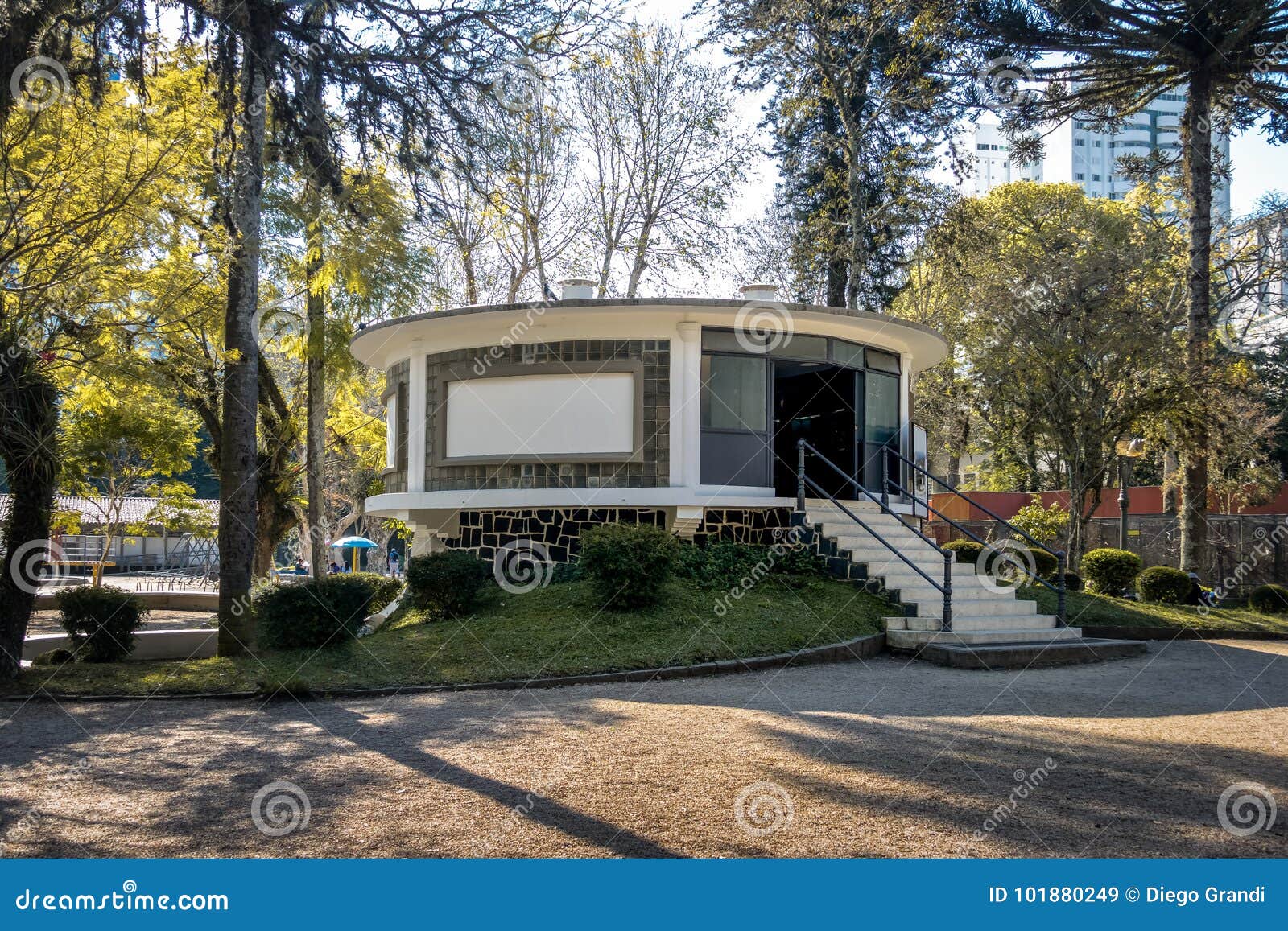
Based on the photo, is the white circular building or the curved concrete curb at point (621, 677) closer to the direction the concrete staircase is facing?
the curved concrete curb

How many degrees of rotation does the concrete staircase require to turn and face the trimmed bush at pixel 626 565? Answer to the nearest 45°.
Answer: approximately 90° to its right

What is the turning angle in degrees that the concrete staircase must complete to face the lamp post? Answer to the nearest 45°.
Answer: approximately 135° to its left

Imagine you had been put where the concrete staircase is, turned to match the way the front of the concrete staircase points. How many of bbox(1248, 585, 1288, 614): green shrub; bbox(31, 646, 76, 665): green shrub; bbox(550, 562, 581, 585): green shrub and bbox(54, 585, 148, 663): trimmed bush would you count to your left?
1

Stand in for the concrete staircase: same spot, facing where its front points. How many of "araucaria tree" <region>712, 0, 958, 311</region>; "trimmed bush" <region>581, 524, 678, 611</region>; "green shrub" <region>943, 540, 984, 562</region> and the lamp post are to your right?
1

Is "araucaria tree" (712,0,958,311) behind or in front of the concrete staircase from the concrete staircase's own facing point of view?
behind

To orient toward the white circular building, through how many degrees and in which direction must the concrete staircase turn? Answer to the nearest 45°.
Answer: approximately 135° to its right

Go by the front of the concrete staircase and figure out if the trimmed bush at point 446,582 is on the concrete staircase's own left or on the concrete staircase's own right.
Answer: on the concrete staircase's own right

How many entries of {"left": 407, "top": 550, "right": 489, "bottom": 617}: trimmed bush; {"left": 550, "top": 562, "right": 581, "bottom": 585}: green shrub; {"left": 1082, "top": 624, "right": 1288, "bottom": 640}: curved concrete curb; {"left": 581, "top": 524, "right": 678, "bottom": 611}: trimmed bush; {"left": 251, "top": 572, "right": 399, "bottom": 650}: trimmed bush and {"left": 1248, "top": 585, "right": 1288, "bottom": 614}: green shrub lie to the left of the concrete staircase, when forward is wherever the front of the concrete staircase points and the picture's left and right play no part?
2

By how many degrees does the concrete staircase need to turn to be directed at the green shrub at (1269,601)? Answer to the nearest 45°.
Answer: approximately 90° to its left

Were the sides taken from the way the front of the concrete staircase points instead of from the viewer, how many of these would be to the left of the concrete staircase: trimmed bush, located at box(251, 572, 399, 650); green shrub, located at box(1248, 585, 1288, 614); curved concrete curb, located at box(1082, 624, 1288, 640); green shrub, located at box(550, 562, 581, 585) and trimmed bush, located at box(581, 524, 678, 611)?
2

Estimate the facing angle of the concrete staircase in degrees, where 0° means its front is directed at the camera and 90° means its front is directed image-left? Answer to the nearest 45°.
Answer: approximately 315°

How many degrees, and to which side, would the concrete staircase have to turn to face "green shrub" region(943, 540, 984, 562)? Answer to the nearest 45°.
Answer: approximately 135° to its left

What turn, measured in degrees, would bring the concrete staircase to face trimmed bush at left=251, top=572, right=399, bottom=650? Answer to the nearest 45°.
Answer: approximately 90° to its right
